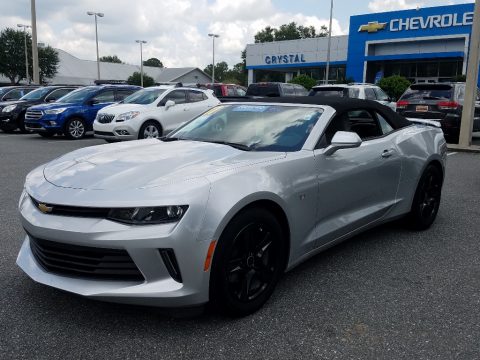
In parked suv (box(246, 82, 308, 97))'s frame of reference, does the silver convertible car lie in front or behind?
behind

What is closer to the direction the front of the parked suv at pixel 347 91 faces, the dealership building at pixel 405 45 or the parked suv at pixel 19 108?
the dealership building

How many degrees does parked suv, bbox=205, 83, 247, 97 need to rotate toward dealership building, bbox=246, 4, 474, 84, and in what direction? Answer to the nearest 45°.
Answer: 0° — it already faces it

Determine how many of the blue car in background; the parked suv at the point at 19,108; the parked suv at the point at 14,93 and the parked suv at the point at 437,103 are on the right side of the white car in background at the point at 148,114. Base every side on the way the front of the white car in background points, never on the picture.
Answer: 3

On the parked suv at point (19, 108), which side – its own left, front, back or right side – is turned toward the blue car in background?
left

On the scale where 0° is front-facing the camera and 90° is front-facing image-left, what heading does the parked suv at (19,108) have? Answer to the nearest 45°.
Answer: approximately 45°

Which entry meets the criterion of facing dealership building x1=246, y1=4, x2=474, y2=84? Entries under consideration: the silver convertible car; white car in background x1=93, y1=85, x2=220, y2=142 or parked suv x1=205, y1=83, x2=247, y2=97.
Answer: the parked suv

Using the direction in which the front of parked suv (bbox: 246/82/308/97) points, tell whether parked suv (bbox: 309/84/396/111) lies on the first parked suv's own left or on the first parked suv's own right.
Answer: on the first parked suv's own right

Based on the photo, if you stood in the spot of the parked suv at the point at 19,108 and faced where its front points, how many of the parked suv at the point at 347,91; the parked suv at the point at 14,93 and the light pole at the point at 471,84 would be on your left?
2

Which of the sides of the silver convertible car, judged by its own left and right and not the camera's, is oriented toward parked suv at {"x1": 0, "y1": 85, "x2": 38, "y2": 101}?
right

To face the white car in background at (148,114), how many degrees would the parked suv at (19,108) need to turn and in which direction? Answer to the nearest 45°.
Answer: approximately 90° to its left

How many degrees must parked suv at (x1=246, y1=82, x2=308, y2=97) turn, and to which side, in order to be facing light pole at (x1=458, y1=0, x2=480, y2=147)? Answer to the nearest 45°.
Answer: approximately 90° to its right

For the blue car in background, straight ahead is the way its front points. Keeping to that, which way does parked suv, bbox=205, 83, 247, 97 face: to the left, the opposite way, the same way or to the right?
the opposite way

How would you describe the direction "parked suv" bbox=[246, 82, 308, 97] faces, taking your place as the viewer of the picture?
facing away from the viewer and to the right of the viewer
